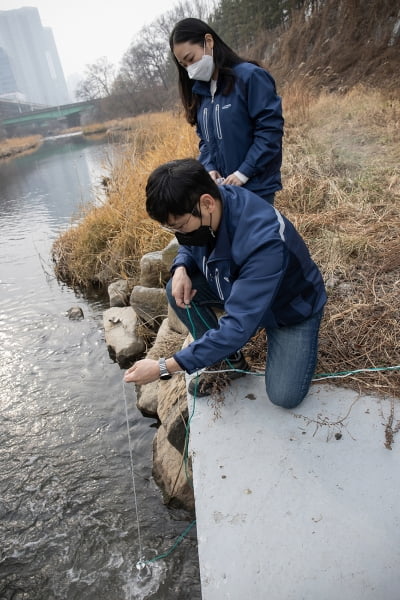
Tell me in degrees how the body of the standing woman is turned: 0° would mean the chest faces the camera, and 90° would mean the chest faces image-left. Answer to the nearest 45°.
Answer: approximately 45°

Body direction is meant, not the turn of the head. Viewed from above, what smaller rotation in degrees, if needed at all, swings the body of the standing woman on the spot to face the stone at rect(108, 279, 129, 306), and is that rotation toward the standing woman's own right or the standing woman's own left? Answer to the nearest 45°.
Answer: approximately 90° to the standing woman's own right

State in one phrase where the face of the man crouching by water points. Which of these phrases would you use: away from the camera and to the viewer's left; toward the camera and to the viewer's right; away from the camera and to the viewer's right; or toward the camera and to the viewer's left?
toward the camera and to the viewer's left

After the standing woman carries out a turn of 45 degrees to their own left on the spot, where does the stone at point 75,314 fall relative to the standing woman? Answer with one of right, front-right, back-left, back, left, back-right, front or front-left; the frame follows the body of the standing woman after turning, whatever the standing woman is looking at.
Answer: back-right

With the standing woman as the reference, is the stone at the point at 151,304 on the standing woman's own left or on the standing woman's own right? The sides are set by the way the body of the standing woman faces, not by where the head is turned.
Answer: on the standing woman's own right
